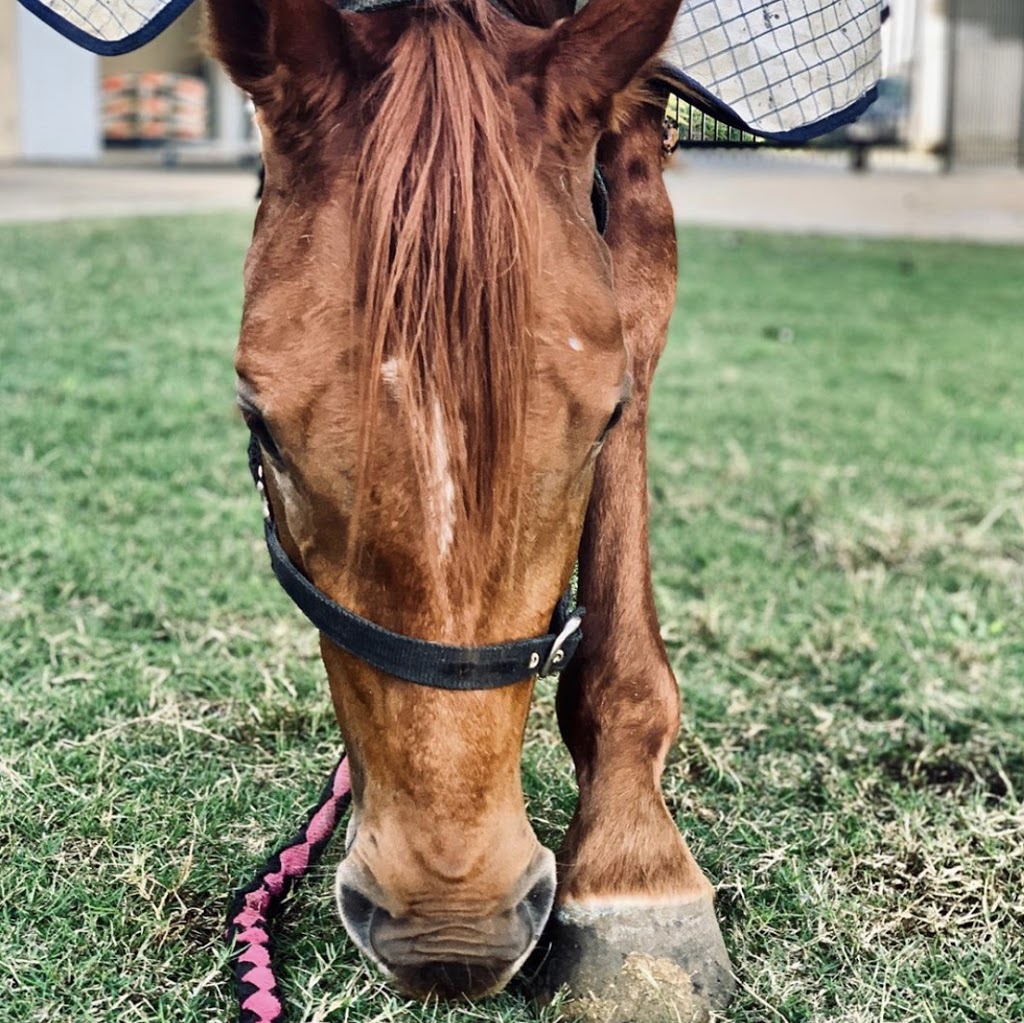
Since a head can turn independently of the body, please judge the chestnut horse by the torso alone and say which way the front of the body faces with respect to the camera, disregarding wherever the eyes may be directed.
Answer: toward the camera

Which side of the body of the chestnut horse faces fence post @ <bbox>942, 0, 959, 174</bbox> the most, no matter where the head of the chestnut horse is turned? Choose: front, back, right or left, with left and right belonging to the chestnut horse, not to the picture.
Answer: back
